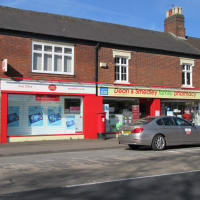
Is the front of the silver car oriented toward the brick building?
no

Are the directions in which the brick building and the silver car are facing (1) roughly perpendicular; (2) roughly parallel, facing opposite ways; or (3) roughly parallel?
roughly perpendicular

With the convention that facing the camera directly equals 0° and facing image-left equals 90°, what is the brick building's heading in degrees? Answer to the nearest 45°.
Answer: approximately 315°

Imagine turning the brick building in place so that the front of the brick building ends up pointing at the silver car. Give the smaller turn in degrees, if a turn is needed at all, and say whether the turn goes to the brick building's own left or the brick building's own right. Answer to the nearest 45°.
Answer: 0° — it already faces it
